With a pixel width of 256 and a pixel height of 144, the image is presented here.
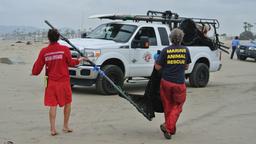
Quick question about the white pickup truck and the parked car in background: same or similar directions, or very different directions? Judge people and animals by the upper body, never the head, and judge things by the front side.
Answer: same or similar directions

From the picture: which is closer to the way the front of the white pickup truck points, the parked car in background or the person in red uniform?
the person in red uniform

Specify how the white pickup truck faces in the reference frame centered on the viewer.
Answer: facing the viewer and to the left of the viewer

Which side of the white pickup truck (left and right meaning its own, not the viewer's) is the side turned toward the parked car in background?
back

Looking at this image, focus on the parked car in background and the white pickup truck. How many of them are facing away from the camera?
0

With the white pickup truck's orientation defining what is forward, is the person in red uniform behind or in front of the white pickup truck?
in front

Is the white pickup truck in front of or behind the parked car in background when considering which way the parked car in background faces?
in front
